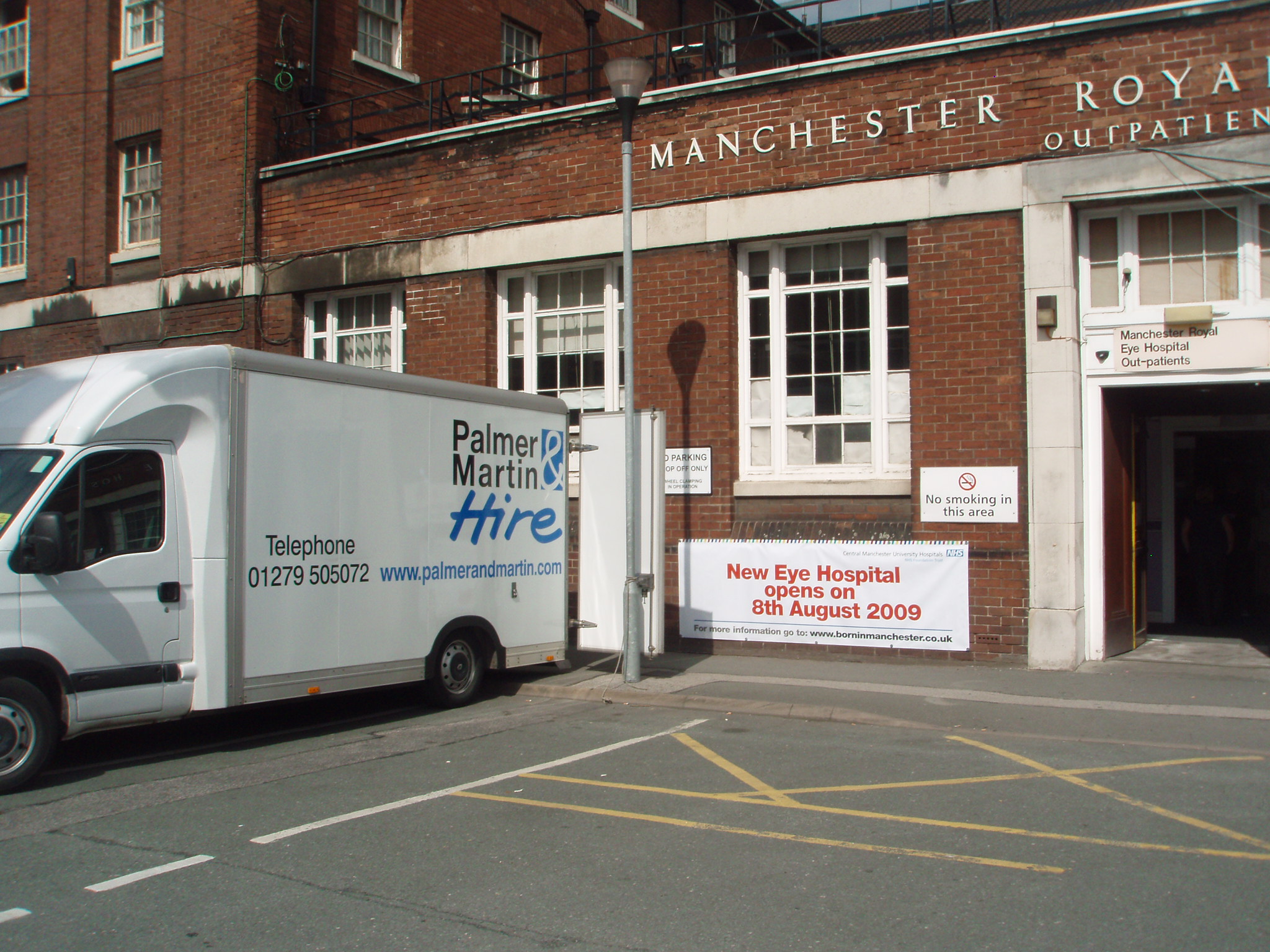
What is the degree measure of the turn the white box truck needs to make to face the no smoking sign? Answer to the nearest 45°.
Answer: approximately 135° to its left

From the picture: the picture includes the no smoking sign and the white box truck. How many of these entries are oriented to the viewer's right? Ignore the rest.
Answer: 0

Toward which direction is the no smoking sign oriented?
toward the camera

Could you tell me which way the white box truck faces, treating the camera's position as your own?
facing the viewer and to the left of the viewer

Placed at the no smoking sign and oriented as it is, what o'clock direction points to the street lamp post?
The street lamp post is roughly at 2 o'clock from the no smoking sign.

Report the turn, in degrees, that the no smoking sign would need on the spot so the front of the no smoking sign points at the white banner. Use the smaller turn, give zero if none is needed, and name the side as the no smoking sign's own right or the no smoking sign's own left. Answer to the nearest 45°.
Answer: approximately 90° to the no smoking sign's own right

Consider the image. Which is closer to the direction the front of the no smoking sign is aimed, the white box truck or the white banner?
the white box truck

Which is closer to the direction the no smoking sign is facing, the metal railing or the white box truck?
the white box truck

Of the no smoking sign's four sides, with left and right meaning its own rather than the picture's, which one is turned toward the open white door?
right
